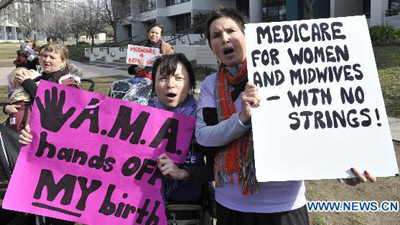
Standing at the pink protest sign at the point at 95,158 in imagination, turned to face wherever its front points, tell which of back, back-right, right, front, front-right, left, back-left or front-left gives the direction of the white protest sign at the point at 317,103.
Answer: front-left

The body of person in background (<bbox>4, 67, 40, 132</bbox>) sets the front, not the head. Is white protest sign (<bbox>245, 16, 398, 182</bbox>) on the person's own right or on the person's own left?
on the person's own left

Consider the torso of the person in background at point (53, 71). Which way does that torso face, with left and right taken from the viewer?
facing the viewer and to the left of the viewer

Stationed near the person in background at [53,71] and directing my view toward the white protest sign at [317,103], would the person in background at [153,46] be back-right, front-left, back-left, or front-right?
back-left

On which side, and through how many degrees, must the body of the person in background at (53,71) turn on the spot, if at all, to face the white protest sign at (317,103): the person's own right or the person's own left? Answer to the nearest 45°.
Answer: approximately 90° to the person's own left

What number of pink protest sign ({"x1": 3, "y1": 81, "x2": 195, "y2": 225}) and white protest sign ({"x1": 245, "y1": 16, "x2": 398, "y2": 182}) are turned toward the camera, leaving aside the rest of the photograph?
2

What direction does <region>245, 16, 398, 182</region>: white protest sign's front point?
toward the camera

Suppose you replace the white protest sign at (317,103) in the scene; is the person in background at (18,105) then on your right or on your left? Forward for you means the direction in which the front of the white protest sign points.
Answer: on your right

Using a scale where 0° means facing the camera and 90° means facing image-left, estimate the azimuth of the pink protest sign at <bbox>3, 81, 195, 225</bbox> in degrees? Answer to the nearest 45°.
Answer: approximately 0°

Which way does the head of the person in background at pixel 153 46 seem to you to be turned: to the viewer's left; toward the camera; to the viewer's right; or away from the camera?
toward the camera
